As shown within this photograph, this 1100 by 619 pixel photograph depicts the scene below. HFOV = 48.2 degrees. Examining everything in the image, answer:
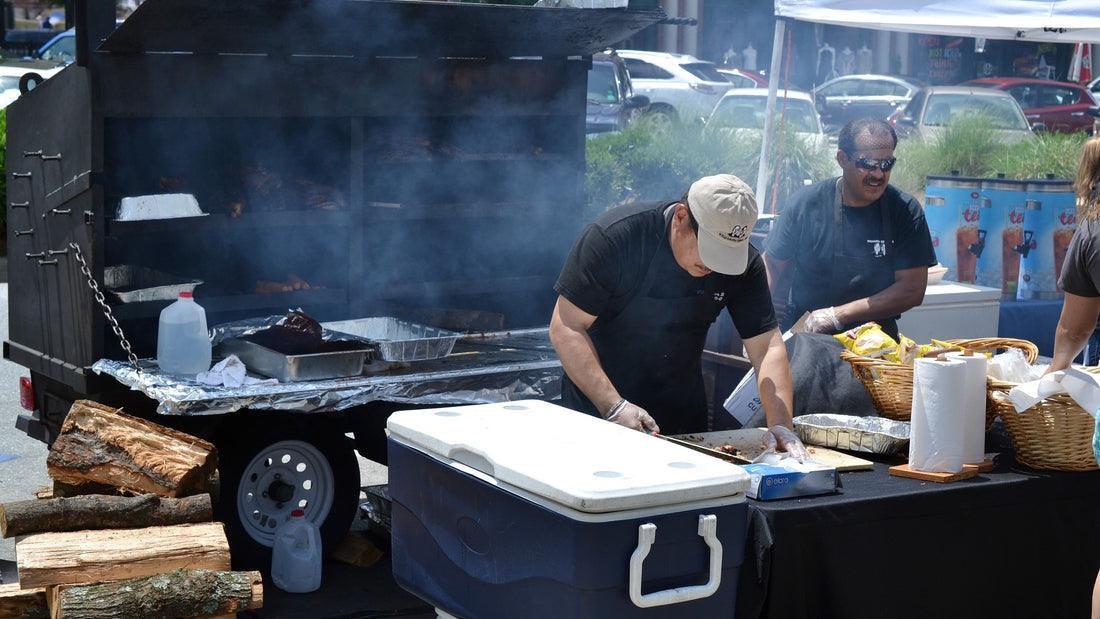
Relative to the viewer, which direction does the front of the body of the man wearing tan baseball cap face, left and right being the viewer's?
facing the viewer and to the right of the viewer

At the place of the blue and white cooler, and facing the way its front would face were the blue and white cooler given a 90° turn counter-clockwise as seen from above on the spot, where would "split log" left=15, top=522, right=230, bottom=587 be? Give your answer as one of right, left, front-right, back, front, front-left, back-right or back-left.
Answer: back

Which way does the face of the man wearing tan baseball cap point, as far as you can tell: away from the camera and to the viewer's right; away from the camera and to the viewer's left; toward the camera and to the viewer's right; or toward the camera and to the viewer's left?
toward the camera and to the viewer's right

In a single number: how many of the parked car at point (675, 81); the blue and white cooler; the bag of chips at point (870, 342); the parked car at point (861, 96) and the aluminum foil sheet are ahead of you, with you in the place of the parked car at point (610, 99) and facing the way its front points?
3

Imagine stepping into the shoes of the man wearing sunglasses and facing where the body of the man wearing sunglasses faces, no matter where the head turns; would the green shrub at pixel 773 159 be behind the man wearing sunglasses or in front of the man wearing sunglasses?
behind

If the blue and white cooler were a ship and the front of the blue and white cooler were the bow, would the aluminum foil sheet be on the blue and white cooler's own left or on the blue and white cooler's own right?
on the blue and white cooler's own right

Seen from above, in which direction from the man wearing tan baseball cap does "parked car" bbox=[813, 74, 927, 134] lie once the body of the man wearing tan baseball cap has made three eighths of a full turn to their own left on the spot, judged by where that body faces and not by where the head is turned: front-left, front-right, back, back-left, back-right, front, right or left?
front

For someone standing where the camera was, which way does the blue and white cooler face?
facing the viewer and to the left of the viewer

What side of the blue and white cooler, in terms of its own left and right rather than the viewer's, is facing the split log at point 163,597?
right

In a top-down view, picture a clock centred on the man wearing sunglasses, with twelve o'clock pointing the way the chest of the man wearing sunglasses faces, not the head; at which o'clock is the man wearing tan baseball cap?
The man wearing tan baseball cap is roughly at 2 o'clock from the man wearing sunglasses.

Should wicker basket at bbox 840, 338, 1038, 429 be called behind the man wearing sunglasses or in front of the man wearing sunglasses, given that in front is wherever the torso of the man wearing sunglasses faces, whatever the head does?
in front

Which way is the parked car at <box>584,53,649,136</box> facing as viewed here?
toward the camera

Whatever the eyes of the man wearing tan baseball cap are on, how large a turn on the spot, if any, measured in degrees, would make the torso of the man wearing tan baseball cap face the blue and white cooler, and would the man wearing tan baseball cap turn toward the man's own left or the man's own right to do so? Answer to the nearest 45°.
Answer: approximately 45° to the man's own right
